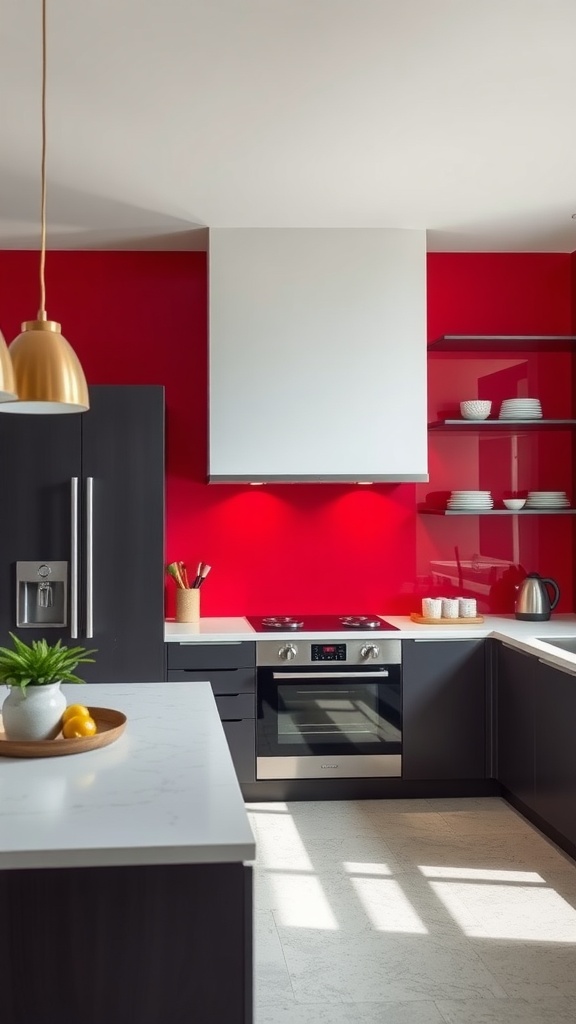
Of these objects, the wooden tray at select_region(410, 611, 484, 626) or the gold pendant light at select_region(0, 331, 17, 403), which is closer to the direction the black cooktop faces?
the gold pendant light

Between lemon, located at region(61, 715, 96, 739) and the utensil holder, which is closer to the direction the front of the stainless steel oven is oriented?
the lemon

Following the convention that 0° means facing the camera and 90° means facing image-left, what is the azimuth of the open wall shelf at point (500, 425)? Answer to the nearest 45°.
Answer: approximately 0°

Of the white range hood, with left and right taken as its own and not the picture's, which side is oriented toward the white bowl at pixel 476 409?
left
